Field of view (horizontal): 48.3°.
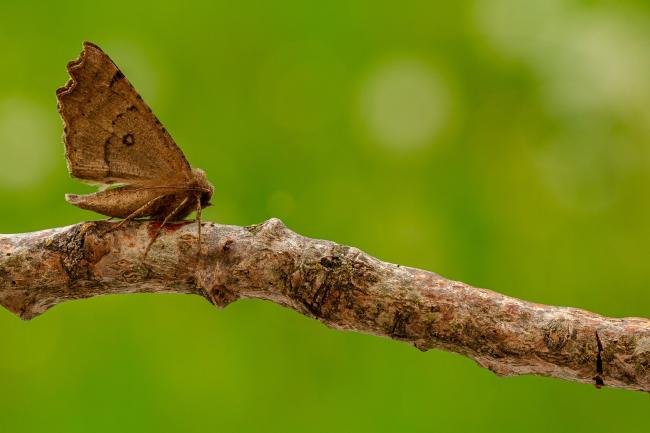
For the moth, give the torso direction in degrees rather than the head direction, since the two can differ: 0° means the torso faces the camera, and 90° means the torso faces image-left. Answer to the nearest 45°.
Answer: approximately 270°
